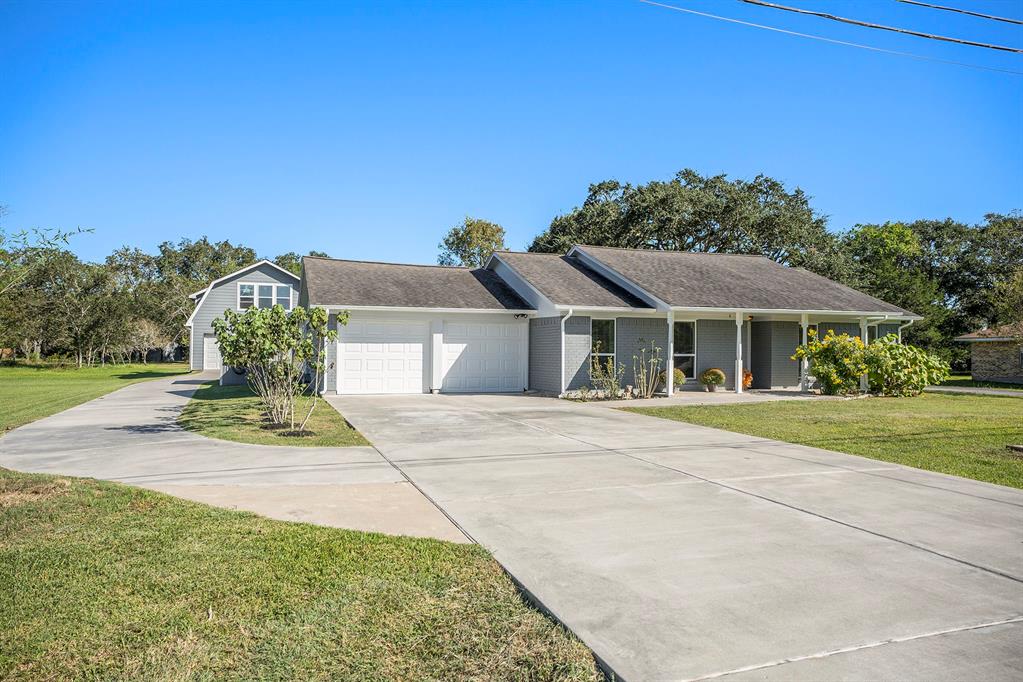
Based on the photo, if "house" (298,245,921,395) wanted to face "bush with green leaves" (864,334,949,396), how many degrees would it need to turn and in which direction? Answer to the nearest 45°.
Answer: approximately 45° to its left

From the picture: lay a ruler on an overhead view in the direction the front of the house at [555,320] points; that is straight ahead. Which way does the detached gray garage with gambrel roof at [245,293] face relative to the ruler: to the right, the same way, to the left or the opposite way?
the same way

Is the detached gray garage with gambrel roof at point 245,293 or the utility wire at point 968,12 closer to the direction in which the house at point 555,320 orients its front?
the utility wire

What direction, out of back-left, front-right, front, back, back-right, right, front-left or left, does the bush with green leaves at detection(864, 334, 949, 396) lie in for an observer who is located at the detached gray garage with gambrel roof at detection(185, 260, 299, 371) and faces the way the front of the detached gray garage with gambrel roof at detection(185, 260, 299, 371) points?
front-left

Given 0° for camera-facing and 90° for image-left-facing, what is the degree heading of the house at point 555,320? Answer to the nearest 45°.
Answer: approximately 315°

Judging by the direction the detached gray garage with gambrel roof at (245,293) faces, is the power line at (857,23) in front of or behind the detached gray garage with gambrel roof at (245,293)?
in front

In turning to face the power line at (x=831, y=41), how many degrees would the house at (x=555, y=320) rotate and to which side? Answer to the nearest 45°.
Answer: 0° — it already faces it

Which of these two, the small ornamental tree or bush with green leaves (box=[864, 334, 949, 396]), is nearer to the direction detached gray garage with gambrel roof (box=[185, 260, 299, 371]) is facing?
the small ornamental tree

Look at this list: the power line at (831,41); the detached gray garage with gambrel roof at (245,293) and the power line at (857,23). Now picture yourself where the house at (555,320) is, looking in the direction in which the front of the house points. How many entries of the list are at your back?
1

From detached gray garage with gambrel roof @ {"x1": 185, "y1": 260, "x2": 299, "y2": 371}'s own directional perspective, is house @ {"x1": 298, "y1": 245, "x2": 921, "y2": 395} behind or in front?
in front

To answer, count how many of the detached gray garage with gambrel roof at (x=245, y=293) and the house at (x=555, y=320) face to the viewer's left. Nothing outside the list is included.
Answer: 0

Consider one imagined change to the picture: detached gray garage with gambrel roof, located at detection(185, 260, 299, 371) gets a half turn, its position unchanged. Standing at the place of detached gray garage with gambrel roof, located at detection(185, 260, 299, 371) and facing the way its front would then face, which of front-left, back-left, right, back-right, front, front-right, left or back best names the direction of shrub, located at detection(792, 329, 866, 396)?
back-right

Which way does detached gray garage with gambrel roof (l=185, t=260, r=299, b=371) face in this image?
toward the camera

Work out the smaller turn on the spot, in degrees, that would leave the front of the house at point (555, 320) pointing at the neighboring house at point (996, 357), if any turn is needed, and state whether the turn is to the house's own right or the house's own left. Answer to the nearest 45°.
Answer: approximately 90° to the house's own left

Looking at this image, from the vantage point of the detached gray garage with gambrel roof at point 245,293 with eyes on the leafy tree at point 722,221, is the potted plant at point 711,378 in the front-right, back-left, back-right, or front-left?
front-right

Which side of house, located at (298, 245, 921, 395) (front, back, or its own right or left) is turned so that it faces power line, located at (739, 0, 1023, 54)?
front
